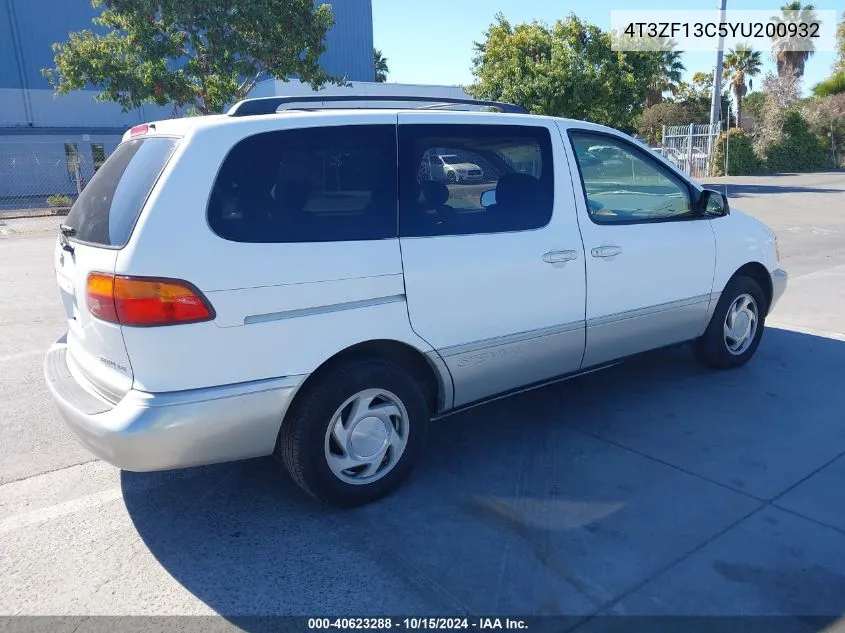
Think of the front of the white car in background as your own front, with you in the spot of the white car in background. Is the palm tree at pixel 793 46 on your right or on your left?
on your left

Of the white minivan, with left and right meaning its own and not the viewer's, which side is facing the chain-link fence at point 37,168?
left

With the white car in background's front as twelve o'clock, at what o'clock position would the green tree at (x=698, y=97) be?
The green tree is roughly at 8 o'clock from the white car in background.

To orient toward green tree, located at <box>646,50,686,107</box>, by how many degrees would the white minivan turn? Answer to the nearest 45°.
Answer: approximately 45° to its left

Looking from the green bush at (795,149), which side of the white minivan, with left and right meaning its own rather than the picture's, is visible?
front

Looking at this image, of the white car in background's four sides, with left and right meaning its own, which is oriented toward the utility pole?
left

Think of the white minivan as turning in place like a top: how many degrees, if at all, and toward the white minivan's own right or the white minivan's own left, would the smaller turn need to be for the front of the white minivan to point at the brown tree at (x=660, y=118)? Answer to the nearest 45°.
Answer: approximately 45° to the white minivan's own left

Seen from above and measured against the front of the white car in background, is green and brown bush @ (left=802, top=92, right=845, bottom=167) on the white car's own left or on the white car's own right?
on the white car's own left

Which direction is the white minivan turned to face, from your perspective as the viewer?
facing away from the viewer and to the right of the viewer

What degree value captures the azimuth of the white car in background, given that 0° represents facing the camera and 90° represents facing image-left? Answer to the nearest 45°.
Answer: approximately 315°
